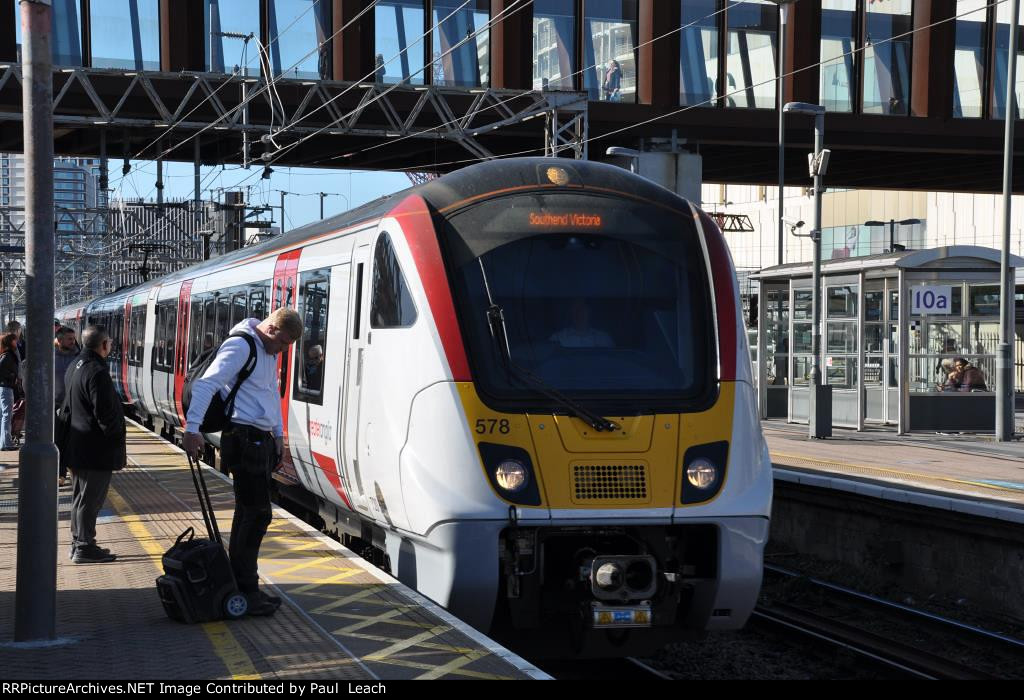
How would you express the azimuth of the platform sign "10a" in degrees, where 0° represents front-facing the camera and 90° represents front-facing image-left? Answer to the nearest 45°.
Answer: approximately 0°

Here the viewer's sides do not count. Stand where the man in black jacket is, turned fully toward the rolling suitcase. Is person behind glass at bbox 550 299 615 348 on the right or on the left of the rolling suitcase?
left

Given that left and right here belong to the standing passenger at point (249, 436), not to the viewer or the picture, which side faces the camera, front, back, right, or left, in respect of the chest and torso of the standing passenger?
right

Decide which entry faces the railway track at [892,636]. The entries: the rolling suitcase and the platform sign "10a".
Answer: the platform sign "10a"

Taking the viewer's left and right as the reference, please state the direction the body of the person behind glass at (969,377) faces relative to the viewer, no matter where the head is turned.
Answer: facing to the left of the viewer
